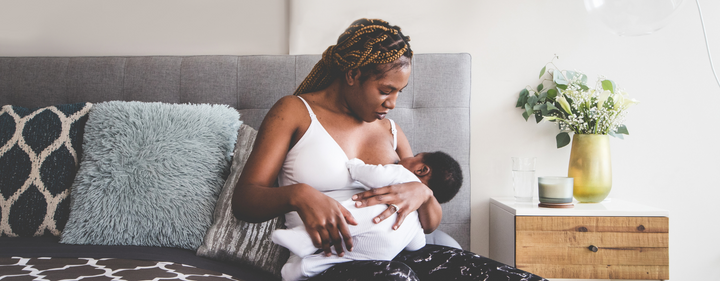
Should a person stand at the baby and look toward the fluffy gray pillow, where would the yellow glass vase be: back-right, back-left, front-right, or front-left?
back-right

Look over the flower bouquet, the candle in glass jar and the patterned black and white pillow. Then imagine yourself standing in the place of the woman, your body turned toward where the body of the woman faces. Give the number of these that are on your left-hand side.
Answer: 2

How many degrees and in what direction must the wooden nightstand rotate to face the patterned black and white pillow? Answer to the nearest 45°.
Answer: approximately 45° to its right

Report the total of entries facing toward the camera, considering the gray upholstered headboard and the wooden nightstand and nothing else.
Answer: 2

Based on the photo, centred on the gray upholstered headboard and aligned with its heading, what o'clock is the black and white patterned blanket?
The black and white patterned blanket is roughly at 1 o'clock from the gray upholstered headboard.

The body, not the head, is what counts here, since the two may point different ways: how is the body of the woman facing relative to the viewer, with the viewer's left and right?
facing the viewer and to the right of the viewer

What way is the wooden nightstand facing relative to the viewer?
toward the camera

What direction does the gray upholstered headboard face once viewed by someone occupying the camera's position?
facing the viewer

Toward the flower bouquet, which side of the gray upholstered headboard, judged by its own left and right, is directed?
left

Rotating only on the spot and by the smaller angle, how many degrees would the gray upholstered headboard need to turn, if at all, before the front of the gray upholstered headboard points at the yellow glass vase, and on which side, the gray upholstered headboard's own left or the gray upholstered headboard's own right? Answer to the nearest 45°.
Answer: approximately 45° to the gray upholstered headboard's own left

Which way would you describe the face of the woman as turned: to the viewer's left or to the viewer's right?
to the viewer's right

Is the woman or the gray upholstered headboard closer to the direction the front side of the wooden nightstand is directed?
the woman
